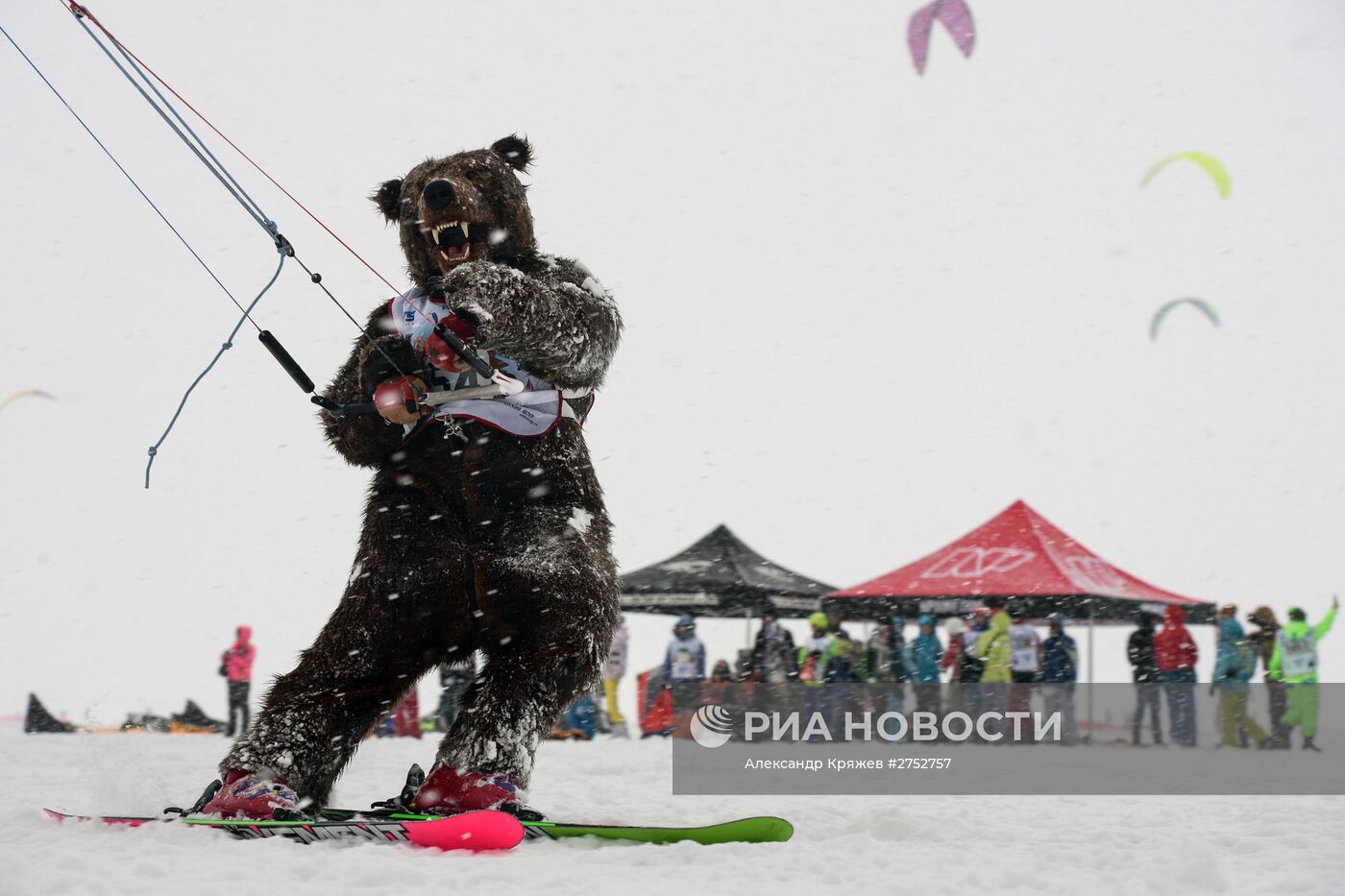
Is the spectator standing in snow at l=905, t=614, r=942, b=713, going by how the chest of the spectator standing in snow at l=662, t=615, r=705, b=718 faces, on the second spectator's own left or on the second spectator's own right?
on the second spectator's own left

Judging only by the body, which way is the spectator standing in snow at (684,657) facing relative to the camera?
toward the camera

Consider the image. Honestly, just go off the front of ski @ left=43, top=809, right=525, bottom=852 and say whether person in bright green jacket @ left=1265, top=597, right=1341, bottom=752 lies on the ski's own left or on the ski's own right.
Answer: on the ski's own left

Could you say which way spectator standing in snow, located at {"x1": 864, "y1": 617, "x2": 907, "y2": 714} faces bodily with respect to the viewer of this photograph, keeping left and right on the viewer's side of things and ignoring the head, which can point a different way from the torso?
facing the viewer

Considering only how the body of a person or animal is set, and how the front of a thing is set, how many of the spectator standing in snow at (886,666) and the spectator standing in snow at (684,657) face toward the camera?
2

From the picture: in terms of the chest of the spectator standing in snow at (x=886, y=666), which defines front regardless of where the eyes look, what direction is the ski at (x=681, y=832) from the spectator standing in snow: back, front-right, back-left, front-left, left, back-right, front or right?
front

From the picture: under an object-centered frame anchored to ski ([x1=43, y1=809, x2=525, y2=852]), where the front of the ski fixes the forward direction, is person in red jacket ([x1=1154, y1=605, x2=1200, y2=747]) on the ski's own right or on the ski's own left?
on the ski's own left
